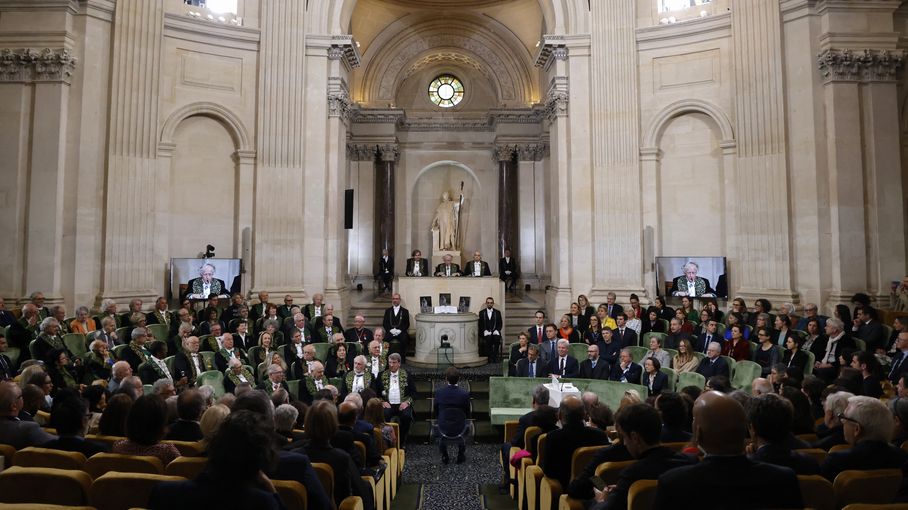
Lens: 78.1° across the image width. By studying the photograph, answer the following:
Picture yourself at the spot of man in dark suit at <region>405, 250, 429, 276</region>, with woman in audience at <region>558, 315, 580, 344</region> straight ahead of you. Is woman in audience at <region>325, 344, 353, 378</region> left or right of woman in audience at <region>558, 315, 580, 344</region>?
right

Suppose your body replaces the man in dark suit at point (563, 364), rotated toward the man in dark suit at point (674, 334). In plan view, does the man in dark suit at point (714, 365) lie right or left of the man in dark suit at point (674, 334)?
right

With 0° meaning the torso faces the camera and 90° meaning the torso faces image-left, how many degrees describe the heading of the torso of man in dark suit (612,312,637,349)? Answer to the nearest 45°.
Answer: approximately 45°

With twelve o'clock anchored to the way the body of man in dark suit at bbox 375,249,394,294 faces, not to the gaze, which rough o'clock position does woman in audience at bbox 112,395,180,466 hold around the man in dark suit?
The woman in audience is roughly at 12 o'clock from the man in dark suit.

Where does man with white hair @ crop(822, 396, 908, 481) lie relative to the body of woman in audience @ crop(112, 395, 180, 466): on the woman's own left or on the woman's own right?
on the woman's own right

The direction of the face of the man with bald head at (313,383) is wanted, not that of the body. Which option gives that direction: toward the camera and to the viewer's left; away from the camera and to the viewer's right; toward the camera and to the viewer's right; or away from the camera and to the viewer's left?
toward the camera and to the viewer's right

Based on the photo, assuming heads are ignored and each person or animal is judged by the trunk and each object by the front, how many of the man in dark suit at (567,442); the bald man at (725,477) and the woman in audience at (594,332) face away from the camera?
2

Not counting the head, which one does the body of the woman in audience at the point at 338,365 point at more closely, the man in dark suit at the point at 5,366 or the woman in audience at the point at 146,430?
the woman in audience

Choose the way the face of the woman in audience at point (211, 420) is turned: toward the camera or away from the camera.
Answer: away from the camera
